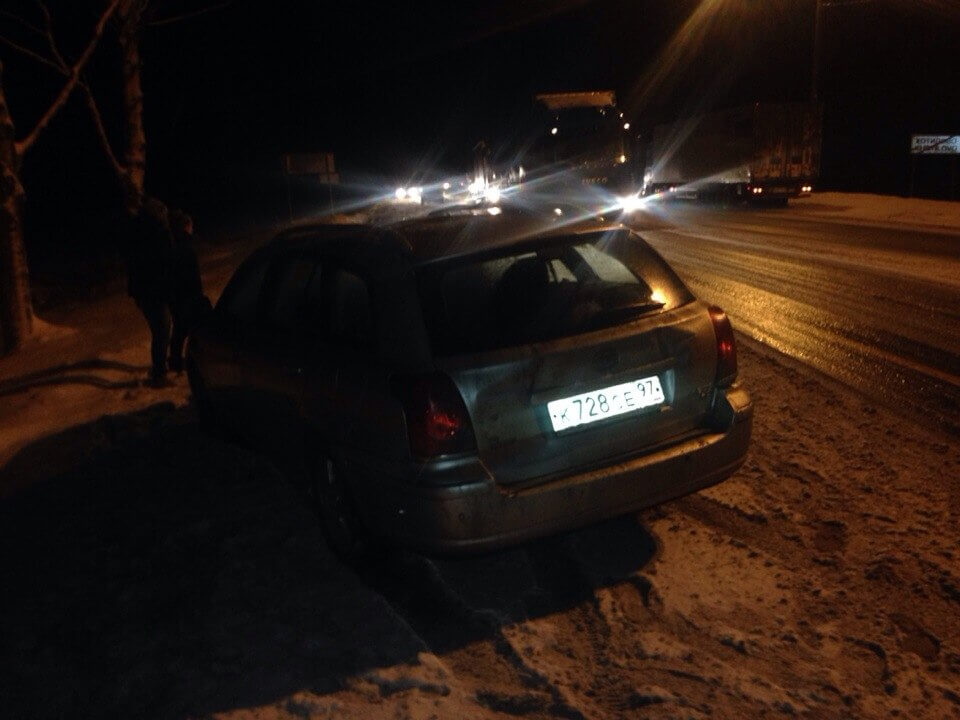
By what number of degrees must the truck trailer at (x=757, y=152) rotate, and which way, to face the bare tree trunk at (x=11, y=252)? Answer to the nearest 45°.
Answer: approximately 135° to its left

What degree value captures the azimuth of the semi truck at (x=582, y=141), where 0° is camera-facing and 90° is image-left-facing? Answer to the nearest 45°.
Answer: approximately 0°

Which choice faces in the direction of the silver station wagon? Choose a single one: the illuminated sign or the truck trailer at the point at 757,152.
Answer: the illuminated sign

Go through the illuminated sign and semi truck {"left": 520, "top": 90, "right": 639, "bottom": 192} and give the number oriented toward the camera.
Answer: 2

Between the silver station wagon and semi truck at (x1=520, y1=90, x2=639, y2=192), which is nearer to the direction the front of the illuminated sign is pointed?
the silver station wagon

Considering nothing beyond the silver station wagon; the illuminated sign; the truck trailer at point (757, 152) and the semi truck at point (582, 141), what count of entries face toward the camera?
2

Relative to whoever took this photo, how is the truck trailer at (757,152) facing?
facing away from the viewer and to the left of the viewer

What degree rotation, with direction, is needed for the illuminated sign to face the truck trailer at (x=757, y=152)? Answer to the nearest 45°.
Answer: approximately 90° to its right

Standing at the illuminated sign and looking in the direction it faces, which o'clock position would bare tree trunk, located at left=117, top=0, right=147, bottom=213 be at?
The bare tree trunk is roughly at 1 o'clock from the illuminated sign.

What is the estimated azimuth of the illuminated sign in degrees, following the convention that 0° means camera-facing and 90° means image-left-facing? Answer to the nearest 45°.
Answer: approximately 0°

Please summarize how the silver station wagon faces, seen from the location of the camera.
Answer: facing away from the viewer and to the left of the viewer
